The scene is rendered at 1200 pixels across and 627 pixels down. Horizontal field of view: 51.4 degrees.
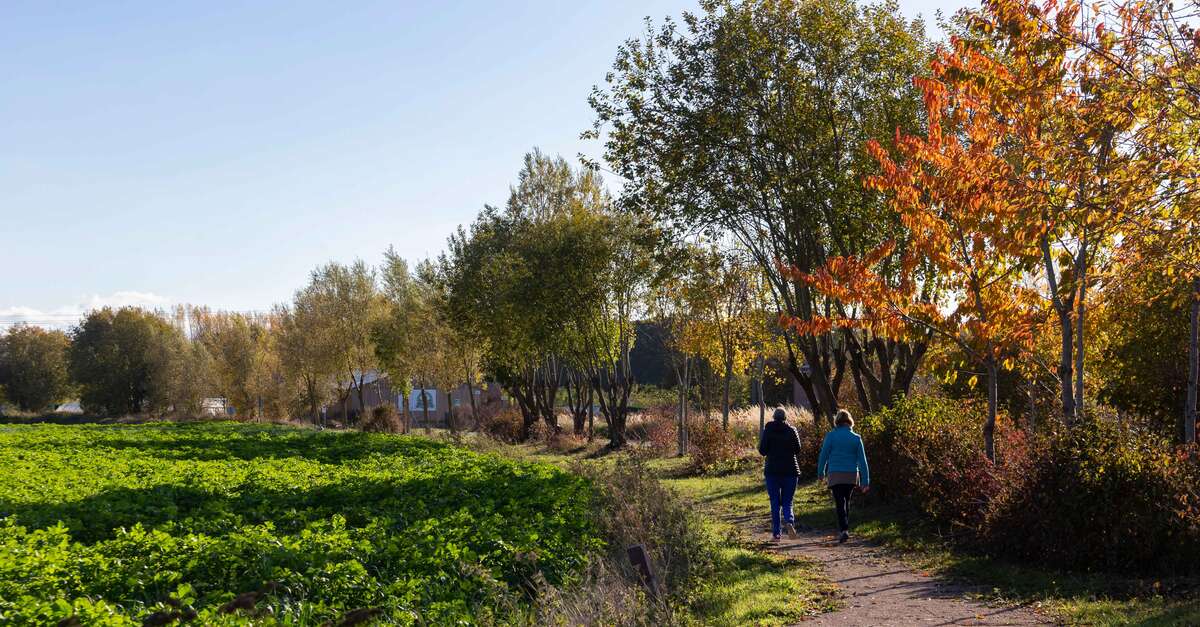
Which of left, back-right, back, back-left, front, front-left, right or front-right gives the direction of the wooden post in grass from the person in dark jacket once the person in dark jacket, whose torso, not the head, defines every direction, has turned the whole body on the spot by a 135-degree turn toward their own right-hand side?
front-right

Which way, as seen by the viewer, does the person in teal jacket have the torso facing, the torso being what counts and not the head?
away from the camera

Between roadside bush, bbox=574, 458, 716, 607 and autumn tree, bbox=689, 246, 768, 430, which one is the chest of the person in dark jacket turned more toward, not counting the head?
the autumn tree

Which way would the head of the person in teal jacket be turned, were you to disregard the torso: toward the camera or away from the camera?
away from the camera

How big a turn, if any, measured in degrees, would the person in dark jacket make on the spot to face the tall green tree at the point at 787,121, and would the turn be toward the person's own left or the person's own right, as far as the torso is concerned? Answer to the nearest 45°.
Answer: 0° — they already face it

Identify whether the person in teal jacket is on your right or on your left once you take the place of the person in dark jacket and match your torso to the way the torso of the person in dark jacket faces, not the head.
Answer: on your right

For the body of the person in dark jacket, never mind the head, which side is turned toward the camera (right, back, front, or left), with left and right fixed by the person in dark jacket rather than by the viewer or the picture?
back

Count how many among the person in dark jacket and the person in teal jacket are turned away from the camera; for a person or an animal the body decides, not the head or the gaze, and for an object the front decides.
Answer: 2
